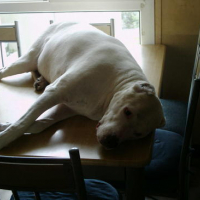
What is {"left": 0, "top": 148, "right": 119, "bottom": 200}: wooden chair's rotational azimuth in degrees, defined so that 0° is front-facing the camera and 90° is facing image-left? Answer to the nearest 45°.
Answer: approximately 225°

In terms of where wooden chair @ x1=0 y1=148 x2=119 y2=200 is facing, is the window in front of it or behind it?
in front

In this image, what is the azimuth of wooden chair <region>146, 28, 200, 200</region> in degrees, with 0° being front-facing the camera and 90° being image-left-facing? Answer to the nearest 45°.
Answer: approximately 90°

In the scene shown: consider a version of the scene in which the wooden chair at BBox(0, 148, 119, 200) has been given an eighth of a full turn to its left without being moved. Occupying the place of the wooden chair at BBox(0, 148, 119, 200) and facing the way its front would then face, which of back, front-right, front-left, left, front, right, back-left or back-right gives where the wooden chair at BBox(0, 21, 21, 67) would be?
front

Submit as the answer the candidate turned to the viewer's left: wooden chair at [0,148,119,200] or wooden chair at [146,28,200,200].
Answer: wooden chair at [146,28,200,200]

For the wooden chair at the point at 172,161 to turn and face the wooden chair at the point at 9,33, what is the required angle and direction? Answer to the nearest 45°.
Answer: approximately 45° to its right

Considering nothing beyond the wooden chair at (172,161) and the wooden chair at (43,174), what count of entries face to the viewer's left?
1

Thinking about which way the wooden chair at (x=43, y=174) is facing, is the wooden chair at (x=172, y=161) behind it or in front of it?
in front
